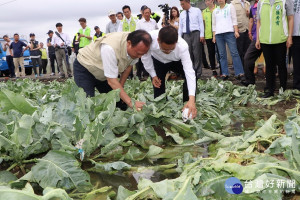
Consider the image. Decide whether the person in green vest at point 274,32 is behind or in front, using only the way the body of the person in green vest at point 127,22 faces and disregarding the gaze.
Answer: in front

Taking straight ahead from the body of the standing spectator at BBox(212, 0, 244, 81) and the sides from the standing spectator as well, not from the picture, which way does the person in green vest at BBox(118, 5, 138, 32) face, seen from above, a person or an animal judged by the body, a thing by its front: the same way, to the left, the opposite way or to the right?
the same way

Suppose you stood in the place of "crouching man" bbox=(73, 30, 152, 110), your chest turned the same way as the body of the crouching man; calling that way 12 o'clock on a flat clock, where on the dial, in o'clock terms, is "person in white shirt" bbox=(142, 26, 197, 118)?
The person in white shirt is roughly at 10 o'clock from the crouching man.

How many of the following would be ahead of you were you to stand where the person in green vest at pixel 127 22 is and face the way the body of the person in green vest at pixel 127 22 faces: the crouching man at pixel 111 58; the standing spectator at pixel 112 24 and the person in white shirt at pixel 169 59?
2

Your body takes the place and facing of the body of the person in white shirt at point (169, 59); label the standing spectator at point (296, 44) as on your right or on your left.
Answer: on your left

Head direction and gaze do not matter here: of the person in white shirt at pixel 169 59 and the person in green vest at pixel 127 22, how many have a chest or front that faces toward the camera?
2

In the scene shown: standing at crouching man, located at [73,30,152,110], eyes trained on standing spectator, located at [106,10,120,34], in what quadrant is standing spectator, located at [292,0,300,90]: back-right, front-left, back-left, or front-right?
front-right

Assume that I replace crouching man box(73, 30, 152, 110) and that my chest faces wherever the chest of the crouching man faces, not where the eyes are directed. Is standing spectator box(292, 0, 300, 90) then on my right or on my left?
on my left

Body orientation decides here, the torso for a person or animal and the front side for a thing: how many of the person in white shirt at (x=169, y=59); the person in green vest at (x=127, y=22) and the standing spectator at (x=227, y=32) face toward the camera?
3

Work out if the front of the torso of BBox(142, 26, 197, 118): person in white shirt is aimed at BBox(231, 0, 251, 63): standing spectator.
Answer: no

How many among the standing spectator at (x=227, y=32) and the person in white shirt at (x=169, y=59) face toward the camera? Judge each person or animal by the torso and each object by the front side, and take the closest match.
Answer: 2

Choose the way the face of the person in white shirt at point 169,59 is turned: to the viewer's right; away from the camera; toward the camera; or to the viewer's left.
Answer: toward the camera

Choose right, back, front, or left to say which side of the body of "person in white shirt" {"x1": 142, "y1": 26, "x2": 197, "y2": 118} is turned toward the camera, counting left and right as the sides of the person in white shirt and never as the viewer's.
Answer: front

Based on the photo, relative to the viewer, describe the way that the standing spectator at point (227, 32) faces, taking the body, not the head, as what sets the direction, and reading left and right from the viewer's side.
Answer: facing the viewer

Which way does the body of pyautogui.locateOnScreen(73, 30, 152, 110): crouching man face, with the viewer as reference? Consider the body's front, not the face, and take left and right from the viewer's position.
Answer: facing the viewer and to the right of the viewer

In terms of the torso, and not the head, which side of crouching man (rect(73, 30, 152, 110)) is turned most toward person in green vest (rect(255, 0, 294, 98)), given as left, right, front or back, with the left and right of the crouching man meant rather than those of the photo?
left

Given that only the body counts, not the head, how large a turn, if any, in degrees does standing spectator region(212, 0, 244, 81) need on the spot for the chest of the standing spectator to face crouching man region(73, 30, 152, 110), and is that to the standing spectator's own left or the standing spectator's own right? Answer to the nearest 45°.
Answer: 0° — they already face them
